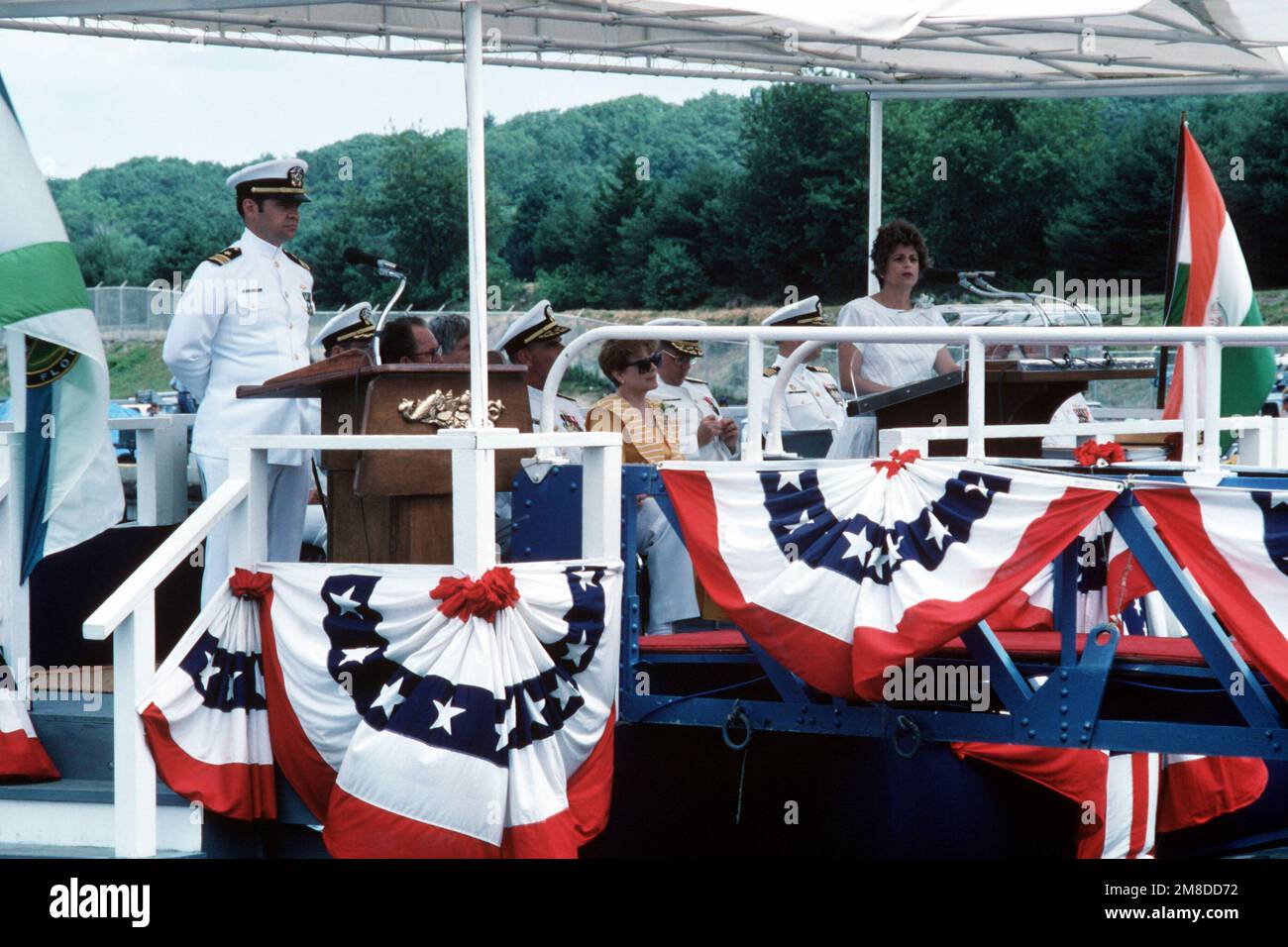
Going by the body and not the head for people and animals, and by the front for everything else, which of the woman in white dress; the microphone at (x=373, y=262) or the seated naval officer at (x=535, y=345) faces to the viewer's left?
the microphone

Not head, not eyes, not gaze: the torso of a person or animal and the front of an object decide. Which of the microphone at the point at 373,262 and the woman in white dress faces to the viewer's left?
the microphone

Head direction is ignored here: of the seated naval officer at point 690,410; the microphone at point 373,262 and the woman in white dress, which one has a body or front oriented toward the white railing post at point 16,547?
the microphone

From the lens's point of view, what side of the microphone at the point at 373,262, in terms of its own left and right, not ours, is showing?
left

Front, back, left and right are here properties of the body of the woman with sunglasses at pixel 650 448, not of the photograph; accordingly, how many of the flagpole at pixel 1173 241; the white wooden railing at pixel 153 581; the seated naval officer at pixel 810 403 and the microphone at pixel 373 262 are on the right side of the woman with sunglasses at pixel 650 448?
2

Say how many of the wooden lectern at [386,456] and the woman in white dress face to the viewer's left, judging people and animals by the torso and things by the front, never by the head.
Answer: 0

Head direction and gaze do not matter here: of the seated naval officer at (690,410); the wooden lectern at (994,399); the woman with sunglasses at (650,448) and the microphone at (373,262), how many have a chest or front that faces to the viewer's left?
1

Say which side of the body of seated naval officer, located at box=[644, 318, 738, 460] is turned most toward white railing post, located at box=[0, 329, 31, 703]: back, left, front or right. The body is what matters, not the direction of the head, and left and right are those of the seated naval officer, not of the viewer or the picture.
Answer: right

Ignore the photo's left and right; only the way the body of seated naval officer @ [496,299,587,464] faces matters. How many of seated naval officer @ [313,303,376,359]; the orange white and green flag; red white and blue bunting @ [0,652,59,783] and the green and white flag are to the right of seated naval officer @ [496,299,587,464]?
3

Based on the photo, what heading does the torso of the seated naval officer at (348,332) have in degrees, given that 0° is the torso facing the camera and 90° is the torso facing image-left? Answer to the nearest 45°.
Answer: approximately 315°

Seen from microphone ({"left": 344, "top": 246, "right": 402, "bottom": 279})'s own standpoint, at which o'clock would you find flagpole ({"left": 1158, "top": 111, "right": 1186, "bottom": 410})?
The flagpole is roughly at 5 o'clock from the microphone.

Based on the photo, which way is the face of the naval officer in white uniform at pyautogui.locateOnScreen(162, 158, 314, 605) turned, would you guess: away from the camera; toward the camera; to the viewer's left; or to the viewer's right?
to the viewer's right
